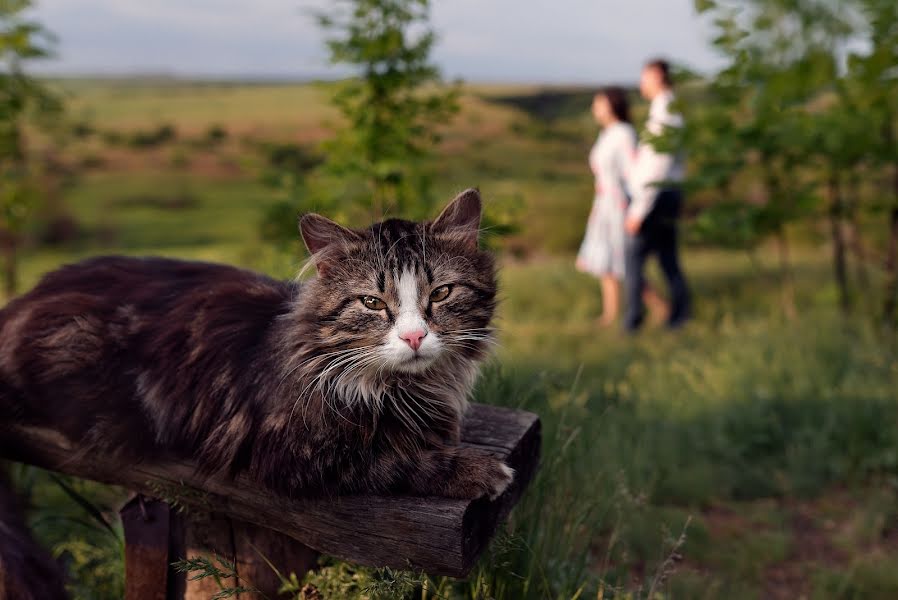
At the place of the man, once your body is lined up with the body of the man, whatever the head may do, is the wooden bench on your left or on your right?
on your left

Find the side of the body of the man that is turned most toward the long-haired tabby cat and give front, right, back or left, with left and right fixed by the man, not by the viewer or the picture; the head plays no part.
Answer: left

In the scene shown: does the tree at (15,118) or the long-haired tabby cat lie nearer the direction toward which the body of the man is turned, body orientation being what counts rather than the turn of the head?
the tree

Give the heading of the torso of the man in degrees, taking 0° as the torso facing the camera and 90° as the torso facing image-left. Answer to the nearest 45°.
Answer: approximately 90°

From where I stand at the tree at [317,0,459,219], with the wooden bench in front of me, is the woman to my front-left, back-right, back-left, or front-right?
front-left

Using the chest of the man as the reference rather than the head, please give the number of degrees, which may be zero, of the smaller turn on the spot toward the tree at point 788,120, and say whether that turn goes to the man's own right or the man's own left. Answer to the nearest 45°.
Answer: approximately 135° to the man's own left
